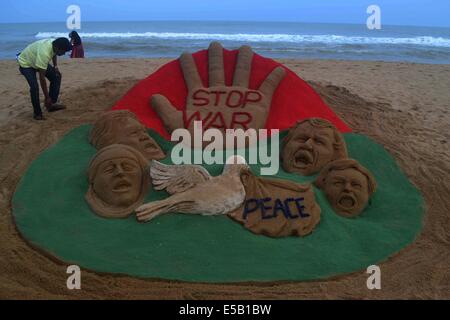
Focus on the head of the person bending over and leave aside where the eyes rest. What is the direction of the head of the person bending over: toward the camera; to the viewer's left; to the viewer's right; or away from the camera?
to the viewer's right

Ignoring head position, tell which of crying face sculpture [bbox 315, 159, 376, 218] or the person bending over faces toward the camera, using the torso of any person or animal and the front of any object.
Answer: the crying face sculpture

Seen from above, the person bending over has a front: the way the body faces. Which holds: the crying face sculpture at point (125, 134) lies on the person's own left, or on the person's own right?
on the person's own right

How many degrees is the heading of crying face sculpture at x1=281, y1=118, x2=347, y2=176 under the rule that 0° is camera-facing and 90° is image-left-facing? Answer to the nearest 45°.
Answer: approximately 45°

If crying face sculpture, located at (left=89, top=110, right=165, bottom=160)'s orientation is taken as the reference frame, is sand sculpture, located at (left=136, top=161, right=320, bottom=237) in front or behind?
in front

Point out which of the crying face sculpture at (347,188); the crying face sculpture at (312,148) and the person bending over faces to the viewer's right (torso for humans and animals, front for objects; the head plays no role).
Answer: the person bending over

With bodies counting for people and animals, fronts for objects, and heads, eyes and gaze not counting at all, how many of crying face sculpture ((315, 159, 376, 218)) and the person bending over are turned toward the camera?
1

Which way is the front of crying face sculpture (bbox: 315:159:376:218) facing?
toward the camera

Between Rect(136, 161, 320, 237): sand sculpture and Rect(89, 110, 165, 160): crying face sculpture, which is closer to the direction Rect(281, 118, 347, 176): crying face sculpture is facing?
the sand sculpture

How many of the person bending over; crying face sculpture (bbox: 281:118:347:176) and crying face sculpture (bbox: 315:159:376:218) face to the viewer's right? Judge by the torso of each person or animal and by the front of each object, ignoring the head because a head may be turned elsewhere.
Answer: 1

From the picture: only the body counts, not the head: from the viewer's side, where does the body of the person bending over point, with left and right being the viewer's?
facing to the right of the viewer

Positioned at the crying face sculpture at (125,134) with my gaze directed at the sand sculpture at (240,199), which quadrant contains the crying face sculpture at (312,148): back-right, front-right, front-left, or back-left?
front-left
